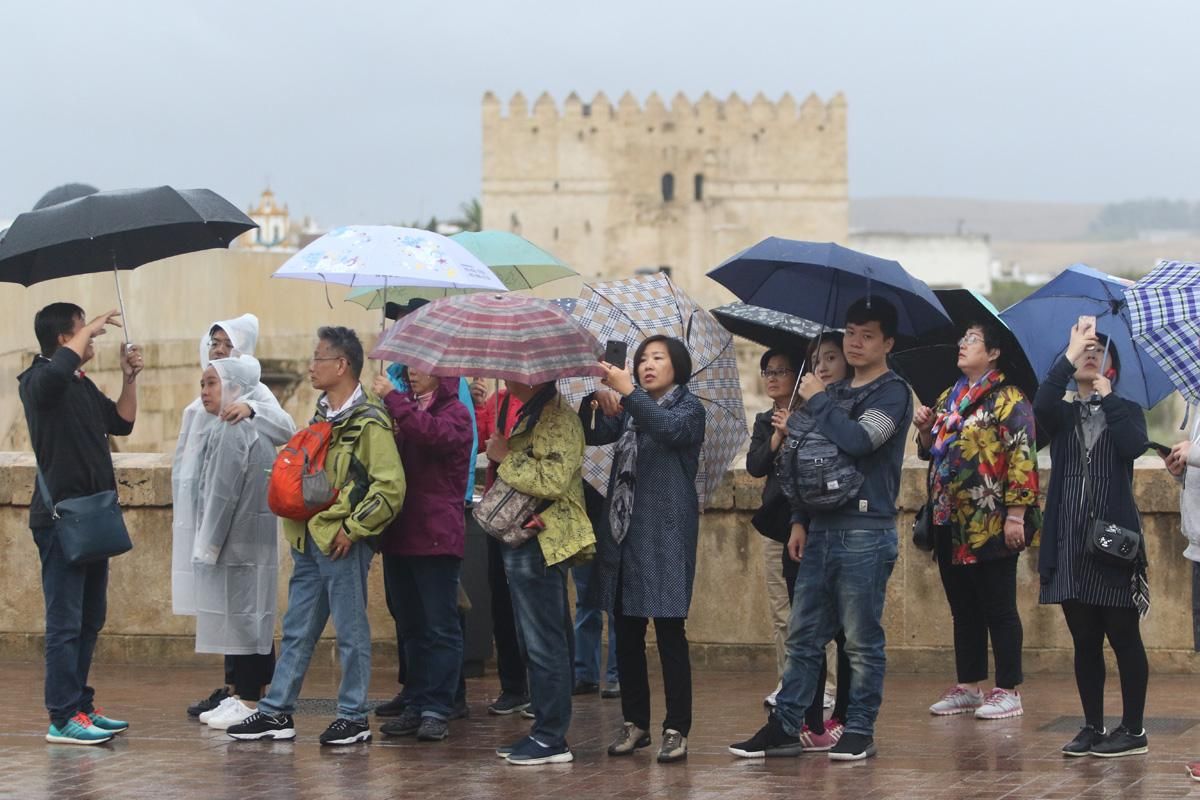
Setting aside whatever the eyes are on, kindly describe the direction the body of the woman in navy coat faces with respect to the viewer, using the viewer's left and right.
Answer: facing the viewer and to the left of the viewer

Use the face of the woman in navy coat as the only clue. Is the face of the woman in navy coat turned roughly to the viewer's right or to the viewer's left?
to the viewer's left

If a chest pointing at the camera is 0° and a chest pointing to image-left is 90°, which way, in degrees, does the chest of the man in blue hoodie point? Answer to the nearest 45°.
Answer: approximately 45°

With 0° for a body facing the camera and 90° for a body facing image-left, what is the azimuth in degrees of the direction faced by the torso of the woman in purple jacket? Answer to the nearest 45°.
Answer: approximately 45°

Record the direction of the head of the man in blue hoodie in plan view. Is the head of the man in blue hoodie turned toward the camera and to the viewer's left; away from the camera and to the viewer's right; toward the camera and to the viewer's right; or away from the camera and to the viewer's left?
toward the camera and to the viewer's left

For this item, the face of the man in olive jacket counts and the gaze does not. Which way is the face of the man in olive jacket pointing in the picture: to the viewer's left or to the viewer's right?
to the viewer's left

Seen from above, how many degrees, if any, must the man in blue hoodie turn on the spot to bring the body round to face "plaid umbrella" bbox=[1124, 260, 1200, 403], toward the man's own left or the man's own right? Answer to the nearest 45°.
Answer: approximately 135° to the man's own left

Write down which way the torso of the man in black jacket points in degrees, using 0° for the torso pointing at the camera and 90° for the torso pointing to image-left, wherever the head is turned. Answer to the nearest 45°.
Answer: approximately 270°

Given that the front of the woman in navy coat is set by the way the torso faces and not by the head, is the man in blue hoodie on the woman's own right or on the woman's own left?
on the woman's own left

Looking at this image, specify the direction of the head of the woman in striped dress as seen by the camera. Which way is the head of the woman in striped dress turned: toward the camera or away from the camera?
toward the camera

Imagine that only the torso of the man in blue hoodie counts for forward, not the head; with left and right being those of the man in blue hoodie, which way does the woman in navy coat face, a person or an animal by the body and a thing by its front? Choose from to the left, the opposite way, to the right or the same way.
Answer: the same way

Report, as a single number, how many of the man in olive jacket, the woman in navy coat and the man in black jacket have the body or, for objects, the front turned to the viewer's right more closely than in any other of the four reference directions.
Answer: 1
